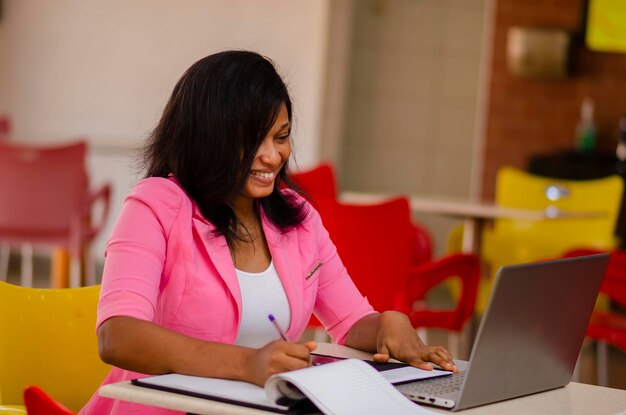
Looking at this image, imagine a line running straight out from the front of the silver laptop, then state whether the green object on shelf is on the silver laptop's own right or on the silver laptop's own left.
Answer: on the silver laptop's own right

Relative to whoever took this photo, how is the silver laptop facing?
facing away from the viewer and to the left of the viewer

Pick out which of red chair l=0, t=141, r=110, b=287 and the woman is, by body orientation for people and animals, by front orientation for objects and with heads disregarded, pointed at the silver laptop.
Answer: the woman

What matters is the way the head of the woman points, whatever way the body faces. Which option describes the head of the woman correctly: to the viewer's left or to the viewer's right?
to the viewer's right

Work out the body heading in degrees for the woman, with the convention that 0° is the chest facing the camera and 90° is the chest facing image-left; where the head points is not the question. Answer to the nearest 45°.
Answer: approximately 315°
